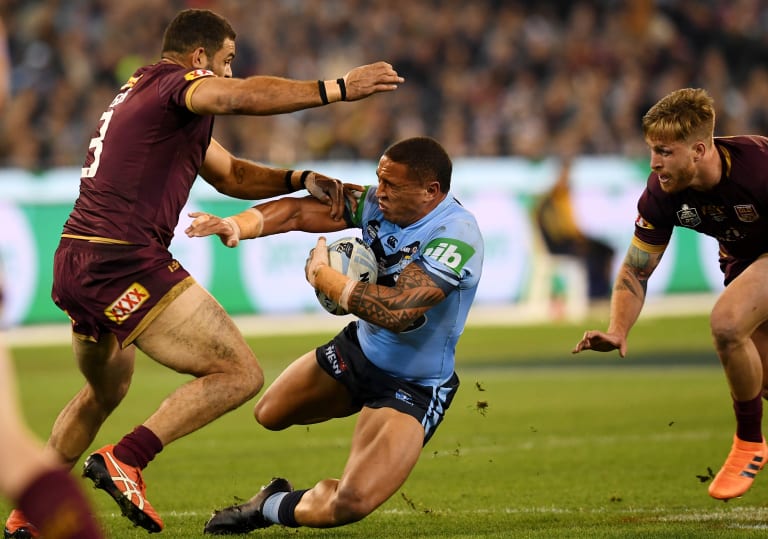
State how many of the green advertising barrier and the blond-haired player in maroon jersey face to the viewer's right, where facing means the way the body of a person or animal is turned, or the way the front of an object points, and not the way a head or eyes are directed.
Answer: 0

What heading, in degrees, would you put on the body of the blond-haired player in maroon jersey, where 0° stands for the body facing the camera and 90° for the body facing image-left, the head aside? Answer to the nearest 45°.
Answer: approximately 45°

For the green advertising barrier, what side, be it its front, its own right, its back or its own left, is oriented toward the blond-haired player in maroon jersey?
front

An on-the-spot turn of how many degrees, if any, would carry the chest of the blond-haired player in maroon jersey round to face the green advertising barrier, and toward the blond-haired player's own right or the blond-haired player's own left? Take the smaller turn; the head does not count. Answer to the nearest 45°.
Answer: approximately 90° to the blond-haired player's own right

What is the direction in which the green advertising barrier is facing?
toward the camera
